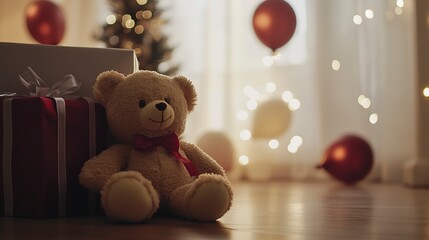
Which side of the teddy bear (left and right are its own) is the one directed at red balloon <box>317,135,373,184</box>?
left

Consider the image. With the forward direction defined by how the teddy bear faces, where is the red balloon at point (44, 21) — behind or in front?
behind

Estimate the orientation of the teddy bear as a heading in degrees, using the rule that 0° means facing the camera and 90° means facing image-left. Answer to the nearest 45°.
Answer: approximately 315°

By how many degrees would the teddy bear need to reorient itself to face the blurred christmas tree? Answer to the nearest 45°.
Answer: approximately 135° to its left
